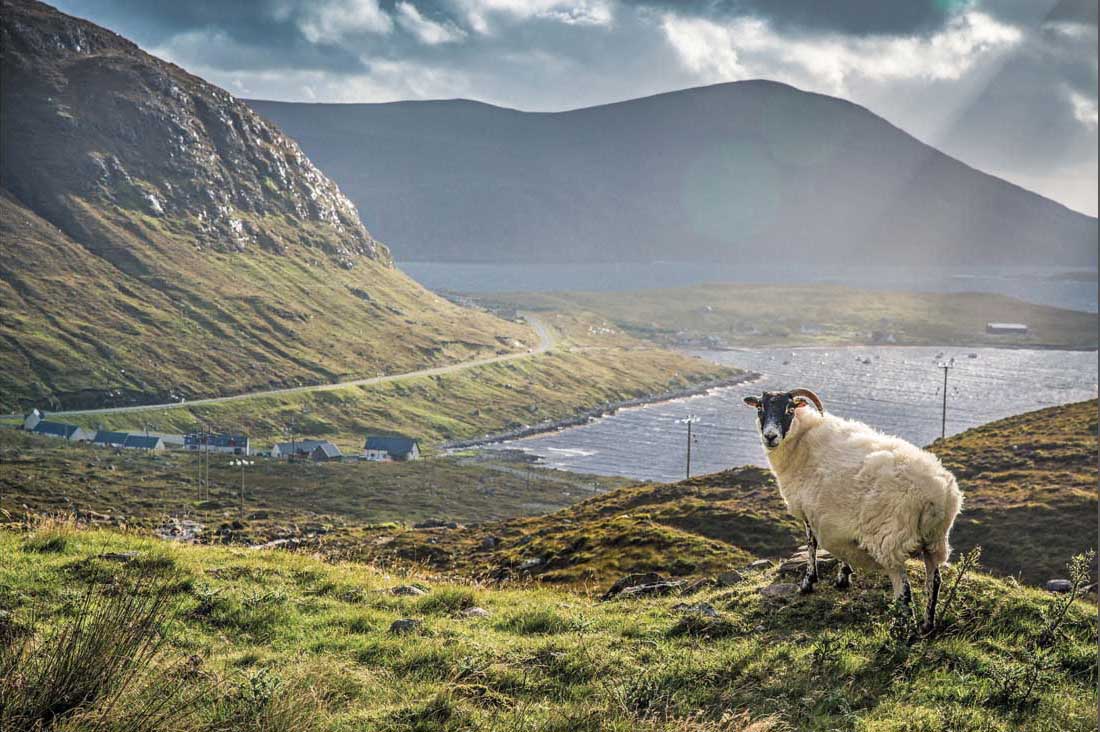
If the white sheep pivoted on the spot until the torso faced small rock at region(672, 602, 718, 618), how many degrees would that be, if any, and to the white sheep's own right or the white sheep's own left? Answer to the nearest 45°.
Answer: approximately 45° to the white sheep's own left

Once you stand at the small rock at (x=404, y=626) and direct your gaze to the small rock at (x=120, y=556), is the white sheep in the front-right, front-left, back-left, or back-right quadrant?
back-right

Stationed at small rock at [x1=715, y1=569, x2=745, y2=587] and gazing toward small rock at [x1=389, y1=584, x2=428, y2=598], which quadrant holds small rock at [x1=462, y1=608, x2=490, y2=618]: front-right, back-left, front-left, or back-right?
front-left

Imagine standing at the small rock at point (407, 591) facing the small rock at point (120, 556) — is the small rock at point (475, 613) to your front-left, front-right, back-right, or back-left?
back-left

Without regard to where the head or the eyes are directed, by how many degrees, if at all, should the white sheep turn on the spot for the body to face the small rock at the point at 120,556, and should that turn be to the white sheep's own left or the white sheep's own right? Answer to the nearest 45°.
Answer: approximately 45° to the white sheep's own left

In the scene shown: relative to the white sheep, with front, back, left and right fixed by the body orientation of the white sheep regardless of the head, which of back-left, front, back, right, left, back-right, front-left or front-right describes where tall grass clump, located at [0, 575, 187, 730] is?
left

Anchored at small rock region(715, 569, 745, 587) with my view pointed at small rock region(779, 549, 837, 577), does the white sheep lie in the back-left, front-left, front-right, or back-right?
front-right

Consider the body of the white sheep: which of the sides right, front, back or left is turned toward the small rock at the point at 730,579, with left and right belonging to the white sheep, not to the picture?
front

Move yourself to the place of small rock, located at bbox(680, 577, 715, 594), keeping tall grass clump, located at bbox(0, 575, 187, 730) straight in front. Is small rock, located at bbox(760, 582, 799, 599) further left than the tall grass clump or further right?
left

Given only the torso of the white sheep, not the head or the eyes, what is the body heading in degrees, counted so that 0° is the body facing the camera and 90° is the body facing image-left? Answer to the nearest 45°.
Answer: approximately 135°

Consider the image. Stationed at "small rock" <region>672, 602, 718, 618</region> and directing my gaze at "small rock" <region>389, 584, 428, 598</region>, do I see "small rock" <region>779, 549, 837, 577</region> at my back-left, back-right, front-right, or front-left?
back-right

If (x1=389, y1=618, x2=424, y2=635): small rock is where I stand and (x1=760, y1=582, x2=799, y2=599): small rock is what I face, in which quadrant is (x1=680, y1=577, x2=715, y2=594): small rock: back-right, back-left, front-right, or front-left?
front-left
